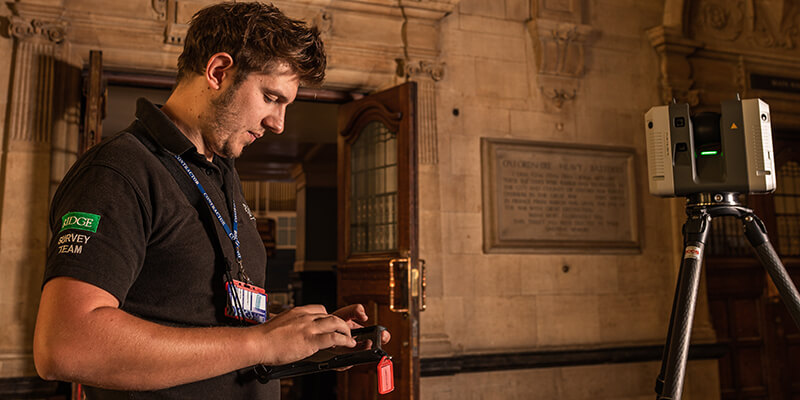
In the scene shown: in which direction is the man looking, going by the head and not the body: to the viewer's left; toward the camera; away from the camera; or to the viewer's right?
to the viewer's right

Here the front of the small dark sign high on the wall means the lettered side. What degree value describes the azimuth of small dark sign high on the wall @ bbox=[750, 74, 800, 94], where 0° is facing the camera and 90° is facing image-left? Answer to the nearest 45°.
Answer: approximately 0°

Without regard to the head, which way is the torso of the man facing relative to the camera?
to the viewer's right

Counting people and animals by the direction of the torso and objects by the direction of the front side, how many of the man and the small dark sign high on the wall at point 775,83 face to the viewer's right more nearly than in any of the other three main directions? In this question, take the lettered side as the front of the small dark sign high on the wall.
1

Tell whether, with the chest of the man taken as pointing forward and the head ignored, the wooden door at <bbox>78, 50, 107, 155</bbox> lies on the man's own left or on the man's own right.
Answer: on the man's own left
